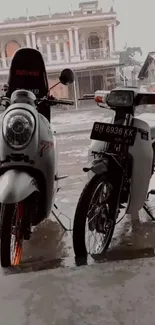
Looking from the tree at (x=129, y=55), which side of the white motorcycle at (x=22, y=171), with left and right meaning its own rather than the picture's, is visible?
back

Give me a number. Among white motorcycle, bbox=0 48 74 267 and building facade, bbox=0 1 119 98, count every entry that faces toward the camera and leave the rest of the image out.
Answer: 2

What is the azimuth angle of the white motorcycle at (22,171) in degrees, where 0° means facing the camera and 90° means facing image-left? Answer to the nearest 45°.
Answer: approximately 0°

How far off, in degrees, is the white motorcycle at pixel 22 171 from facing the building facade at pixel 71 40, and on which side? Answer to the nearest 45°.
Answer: approximately 180°

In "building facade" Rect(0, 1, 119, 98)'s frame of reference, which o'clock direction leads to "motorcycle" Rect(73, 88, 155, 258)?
The motorcycle is roughly at 12 o'clock from the building facade.

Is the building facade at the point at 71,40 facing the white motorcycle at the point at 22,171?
yes
